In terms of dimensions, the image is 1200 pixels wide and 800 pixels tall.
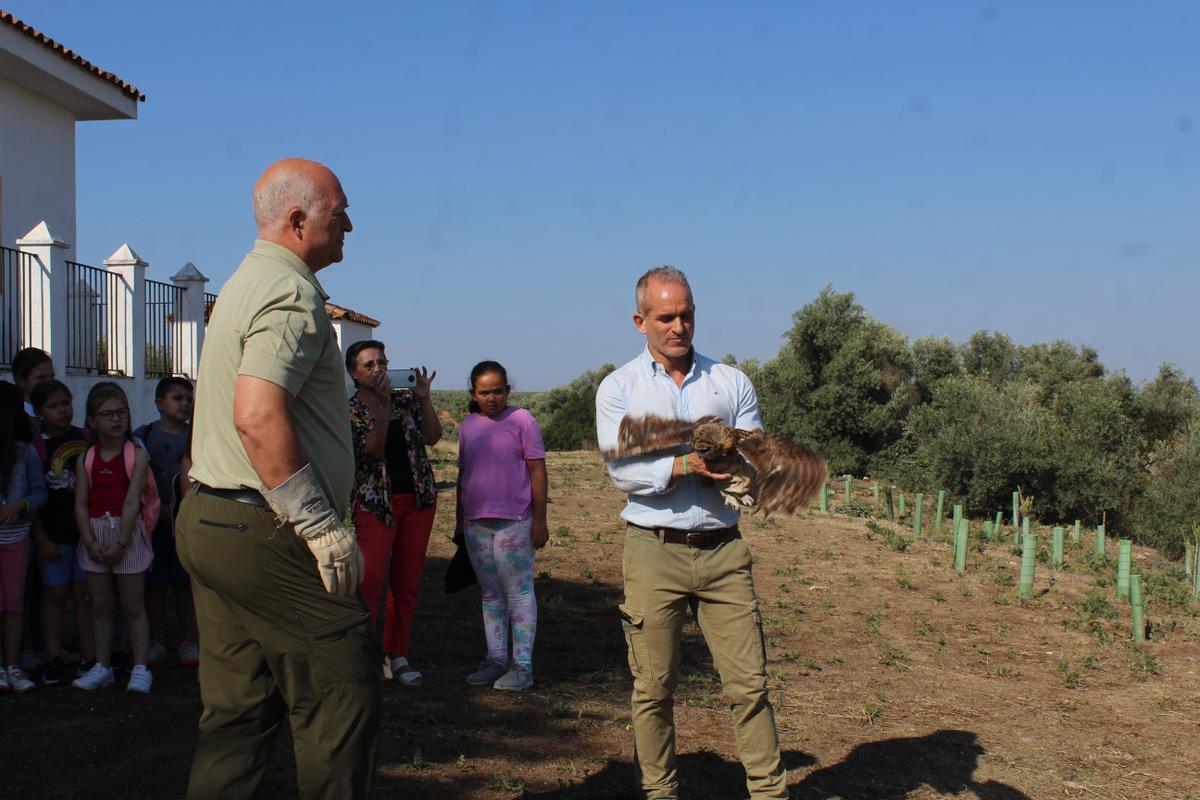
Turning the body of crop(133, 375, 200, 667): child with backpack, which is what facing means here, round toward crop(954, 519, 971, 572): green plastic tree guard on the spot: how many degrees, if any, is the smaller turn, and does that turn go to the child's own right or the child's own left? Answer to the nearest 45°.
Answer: approximately 45° to the child's own left

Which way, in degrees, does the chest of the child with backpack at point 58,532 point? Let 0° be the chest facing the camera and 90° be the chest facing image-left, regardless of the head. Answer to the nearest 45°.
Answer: approximately 315°

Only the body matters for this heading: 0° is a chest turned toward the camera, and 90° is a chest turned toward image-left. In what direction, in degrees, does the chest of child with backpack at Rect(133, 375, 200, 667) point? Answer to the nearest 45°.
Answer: approximately 315°

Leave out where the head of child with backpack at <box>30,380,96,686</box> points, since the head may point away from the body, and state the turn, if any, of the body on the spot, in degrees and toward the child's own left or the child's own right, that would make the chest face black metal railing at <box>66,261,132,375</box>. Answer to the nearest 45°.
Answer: approximately 135° to the child's own left

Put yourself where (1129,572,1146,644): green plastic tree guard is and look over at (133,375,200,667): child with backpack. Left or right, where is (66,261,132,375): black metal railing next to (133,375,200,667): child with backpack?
right

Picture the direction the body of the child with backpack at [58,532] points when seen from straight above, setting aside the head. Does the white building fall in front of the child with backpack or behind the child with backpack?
behind

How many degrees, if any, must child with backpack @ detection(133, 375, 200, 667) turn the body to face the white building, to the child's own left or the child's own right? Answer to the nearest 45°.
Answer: approximately 135° to the child's own left

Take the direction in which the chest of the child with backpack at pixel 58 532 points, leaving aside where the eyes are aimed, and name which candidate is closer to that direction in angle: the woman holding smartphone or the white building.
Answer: the woman holding smartphone
